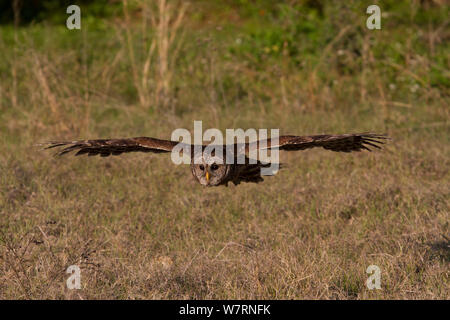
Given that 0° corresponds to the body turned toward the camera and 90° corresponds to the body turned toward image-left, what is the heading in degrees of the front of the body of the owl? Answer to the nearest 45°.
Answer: approximately 45°
